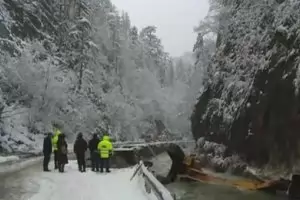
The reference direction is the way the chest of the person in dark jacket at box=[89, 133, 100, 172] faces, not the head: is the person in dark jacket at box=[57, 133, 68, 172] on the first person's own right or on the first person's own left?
on the first person's own left

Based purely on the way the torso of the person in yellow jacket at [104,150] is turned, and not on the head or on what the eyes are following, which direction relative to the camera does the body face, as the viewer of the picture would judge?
away from the camera

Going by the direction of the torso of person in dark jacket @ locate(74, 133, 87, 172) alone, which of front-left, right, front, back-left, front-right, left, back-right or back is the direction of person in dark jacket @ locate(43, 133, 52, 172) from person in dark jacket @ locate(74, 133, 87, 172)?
left

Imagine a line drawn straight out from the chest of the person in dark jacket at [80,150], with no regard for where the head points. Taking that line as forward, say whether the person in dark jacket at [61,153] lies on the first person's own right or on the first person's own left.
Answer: on the first person's own left

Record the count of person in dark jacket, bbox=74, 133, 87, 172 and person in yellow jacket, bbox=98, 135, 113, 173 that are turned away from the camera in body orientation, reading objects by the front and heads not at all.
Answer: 2

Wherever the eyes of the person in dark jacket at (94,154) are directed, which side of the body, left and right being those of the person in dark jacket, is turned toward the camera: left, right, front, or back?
back

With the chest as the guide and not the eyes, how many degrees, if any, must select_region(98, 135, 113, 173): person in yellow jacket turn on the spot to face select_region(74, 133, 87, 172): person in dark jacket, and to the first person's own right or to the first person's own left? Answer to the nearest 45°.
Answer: approximately 45° to the first person's own left

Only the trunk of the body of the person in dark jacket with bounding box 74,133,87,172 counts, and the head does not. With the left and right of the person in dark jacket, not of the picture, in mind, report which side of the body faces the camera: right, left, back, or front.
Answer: back
